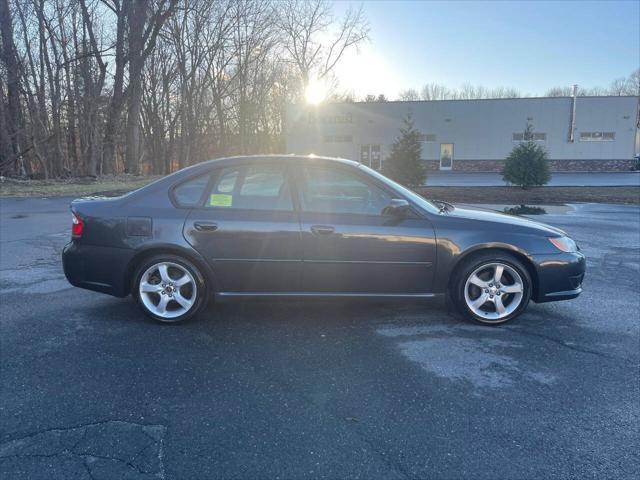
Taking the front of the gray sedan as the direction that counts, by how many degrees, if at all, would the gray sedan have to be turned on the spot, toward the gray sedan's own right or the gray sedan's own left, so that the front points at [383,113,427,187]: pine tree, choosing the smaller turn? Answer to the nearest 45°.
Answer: approximately 90° to the gray sedan's own left

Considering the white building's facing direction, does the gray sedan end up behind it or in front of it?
in front

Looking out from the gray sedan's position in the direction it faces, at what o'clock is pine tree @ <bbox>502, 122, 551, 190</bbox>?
The pine tree is roughly at 10 o'clock from the gray sedan.

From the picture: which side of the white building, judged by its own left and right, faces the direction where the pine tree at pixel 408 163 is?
front

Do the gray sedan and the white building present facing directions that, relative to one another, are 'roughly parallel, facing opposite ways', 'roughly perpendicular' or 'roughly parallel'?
roughly perpendicular

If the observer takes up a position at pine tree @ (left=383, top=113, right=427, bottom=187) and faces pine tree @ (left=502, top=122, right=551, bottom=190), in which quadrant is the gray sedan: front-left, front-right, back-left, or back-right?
back-right

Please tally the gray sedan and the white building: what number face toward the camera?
1

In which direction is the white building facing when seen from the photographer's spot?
facing the viewer

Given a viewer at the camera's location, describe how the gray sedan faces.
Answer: facing to the right of the viewer

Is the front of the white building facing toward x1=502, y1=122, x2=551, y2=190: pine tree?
yes
